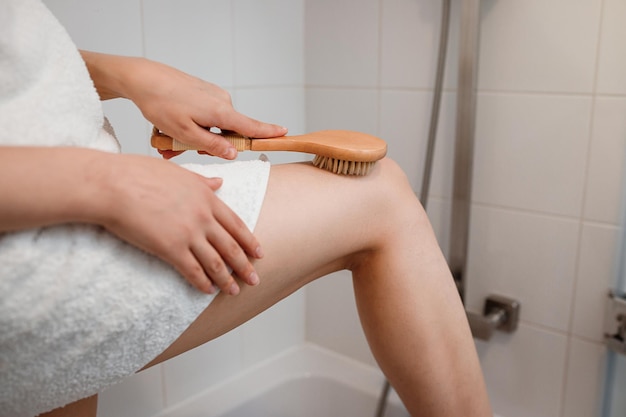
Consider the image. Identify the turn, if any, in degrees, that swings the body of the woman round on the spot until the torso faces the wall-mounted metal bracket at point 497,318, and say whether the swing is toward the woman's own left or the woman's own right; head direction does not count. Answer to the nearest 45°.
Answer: approximately 45° to the woman's own left

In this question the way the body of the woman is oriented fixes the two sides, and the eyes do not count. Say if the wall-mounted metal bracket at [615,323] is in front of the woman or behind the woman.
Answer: in front

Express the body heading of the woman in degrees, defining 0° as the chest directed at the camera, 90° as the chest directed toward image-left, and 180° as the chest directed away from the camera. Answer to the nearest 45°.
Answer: approximately 270°
